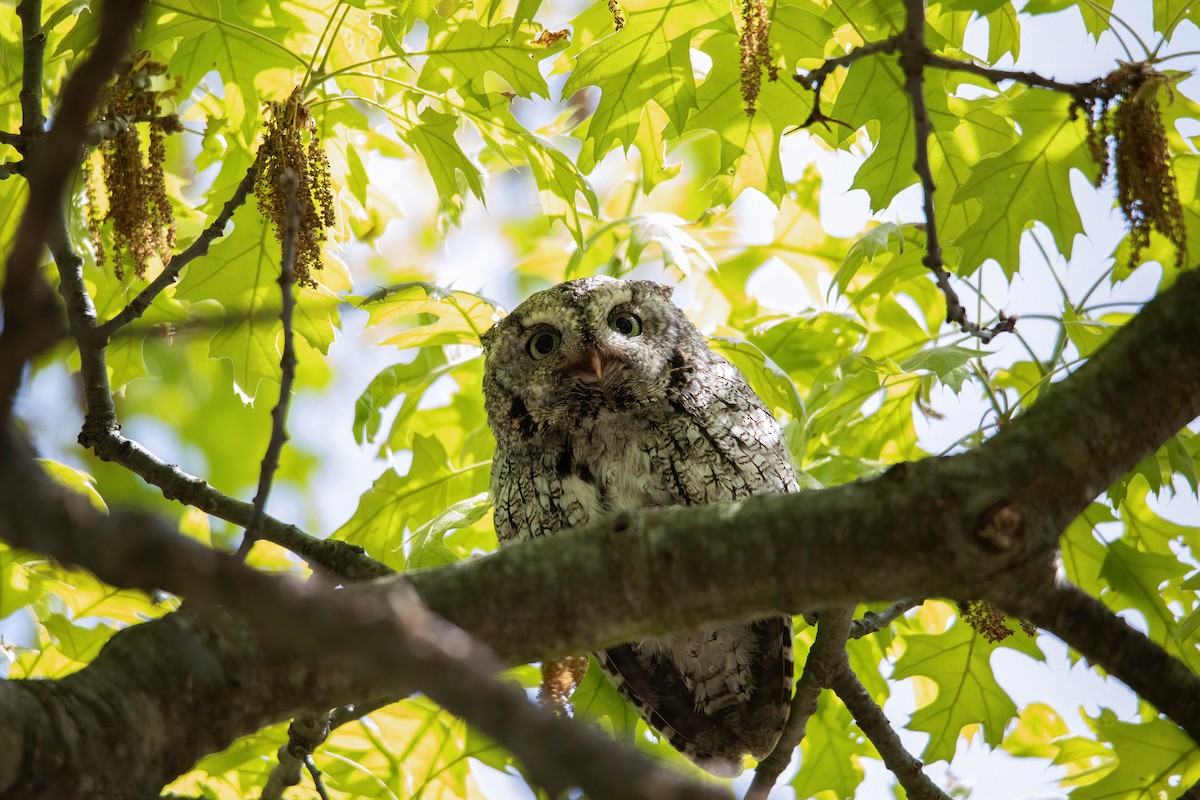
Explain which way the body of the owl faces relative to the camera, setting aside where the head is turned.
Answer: toward the camera

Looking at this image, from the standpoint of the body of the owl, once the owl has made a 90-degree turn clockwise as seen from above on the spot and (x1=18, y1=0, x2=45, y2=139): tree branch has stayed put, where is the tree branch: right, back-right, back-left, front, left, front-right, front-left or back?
front-left

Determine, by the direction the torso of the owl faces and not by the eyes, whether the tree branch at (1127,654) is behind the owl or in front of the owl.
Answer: in front

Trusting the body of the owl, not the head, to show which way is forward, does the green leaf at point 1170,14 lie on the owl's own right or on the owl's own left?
on the owl's own left

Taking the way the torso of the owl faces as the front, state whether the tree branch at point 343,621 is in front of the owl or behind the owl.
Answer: in front

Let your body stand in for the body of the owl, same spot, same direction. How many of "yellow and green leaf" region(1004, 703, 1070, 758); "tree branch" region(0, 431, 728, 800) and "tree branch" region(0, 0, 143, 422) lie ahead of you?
2

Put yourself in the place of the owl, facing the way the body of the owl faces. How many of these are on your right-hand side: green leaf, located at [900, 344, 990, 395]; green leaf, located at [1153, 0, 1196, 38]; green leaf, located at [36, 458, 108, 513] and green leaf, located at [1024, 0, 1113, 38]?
1
